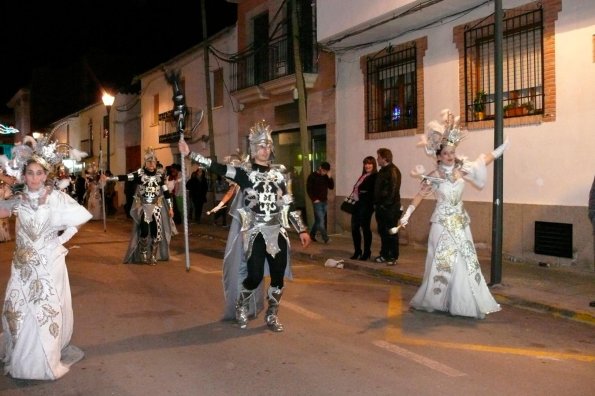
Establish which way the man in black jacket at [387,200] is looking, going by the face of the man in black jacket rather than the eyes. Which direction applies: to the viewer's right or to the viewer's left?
to the viewer's left

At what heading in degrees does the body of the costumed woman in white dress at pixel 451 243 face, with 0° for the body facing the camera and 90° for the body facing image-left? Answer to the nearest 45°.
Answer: approximately 0°

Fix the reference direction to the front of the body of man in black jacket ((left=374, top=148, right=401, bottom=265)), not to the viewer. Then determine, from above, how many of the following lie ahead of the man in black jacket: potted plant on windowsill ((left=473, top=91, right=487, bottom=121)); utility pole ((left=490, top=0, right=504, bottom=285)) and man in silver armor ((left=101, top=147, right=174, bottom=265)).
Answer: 1

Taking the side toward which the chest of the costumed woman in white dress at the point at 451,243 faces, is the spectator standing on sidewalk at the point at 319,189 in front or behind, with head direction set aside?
behind

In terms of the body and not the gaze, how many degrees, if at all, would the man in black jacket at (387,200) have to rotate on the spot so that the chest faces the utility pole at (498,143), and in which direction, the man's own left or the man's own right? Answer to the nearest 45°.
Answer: approximately 135° to the man's own left

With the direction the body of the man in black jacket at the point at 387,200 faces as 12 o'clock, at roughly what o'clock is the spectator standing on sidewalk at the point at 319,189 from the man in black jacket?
The spectator standing on sidewalk is roughly at 2 o'clock from the man in black jacket.

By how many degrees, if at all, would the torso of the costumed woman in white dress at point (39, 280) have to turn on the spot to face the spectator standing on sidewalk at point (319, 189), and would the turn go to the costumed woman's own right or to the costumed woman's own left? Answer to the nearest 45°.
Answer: approximately 135° to the costumed woman's own left

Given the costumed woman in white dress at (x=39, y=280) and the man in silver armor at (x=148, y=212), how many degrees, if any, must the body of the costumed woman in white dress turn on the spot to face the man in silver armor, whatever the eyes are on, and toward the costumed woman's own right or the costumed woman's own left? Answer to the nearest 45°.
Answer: approximately 180°

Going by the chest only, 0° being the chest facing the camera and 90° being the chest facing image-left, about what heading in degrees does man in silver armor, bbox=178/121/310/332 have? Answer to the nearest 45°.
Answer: approximately 0°

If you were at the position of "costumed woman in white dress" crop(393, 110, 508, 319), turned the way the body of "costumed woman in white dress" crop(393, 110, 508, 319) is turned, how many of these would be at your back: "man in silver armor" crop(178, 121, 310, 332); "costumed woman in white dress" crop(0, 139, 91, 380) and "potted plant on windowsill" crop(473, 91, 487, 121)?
1
